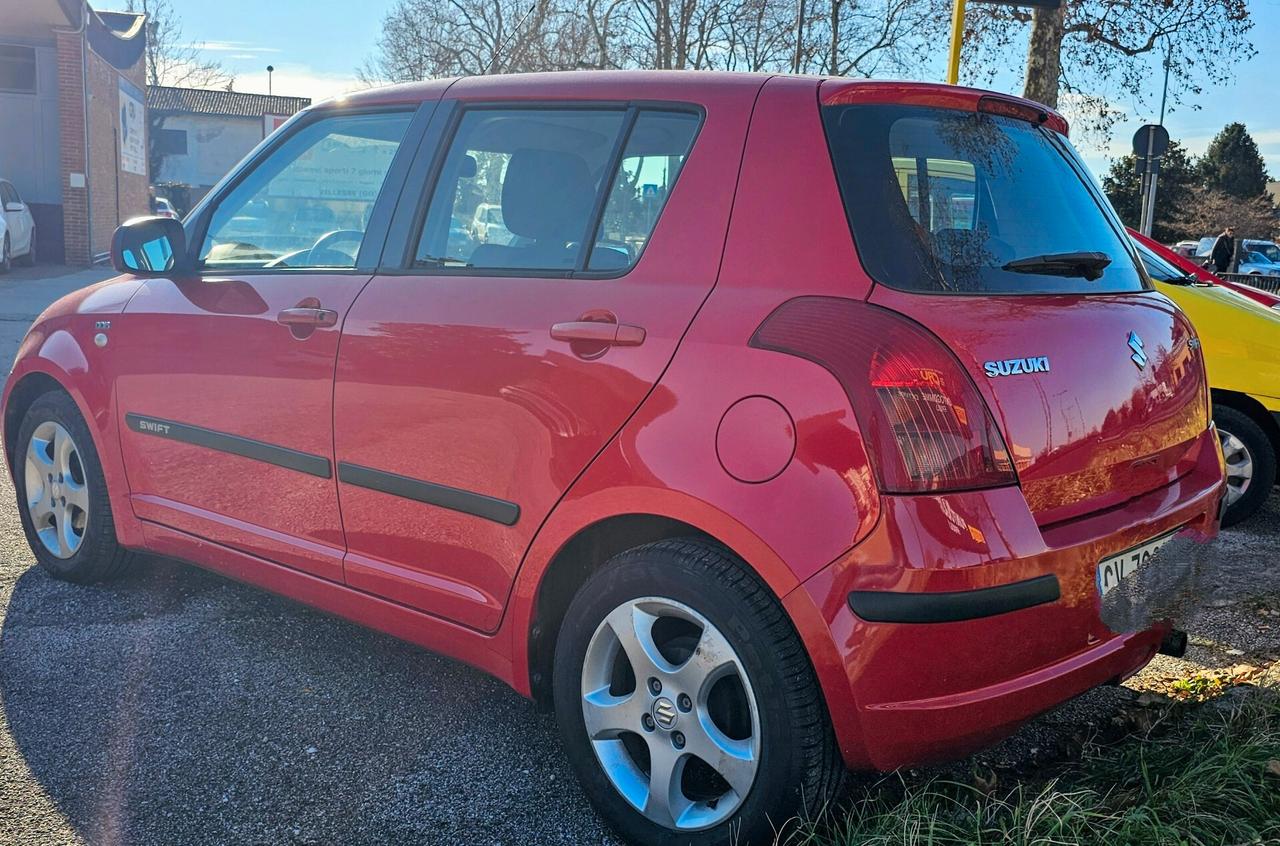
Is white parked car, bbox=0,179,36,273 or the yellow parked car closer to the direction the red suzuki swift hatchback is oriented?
the white parked car

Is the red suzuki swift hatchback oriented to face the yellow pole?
no

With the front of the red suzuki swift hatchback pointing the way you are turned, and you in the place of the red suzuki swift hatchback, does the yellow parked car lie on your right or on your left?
on your right

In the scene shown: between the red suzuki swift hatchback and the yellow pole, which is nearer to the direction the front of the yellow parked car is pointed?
the red suzuki swift hatchback

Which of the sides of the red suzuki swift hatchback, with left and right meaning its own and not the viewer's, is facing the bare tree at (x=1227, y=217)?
right

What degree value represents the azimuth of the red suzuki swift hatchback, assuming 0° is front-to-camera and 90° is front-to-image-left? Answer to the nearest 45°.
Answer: approximately 135°

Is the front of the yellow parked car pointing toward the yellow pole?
no

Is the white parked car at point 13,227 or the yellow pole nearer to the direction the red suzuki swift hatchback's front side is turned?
the white parked car

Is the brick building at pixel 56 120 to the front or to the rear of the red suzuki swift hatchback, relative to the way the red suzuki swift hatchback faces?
to the front
